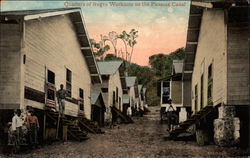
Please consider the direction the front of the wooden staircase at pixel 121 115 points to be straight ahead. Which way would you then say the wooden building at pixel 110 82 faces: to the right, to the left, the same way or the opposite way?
the same way

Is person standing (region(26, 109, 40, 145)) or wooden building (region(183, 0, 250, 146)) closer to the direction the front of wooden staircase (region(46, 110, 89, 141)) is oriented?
the wooden building

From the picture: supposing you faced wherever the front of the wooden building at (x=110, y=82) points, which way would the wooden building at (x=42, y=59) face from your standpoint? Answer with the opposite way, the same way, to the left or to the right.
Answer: the same way

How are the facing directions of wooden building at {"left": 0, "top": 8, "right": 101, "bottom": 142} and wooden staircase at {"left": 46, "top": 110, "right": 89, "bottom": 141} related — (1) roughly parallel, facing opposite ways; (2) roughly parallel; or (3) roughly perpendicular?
roughly parallel

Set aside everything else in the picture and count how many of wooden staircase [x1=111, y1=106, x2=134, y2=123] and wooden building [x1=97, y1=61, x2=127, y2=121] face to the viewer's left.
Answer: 0

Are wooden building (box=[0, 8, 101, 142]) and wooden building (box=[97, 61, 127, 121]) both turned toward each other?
no

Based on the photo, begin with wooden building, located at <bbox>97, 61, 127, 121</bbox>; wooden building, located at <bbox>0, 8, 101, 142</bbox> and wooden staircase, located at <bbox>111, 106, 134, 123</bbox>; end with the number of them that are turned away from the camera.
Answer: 0

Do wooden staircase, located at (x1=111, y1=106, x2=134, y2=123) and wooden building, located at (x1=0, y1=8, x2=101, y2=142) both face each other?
no

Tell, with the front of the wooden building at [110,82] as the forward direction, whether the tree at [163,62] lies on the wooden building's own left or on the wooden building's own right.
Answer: on the wooden building's own left

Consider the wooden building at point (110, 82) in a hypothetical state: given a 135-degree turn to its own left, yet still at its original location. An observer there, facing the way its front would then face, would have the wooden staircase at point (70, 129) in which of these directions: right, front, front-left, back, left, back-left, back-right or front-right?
back

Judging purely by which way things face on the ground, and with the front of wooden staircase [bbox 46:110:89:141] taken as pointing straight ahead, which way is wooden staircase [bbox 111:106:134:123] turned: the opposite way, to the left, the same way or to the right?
the same way

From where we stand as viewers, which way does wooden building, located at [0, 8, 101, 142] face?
facing the viewer and to the right of the viewer

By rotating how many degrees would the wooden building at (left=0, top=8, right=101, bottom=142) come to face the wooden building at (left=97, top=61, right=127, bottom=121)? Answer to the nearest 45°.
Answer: approximately 135° to its left

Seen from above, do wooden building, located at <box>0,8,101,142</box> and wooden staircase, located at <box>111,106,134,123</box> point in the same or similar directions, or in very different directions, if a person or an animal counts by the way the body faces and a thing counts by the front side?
same or similar directions
